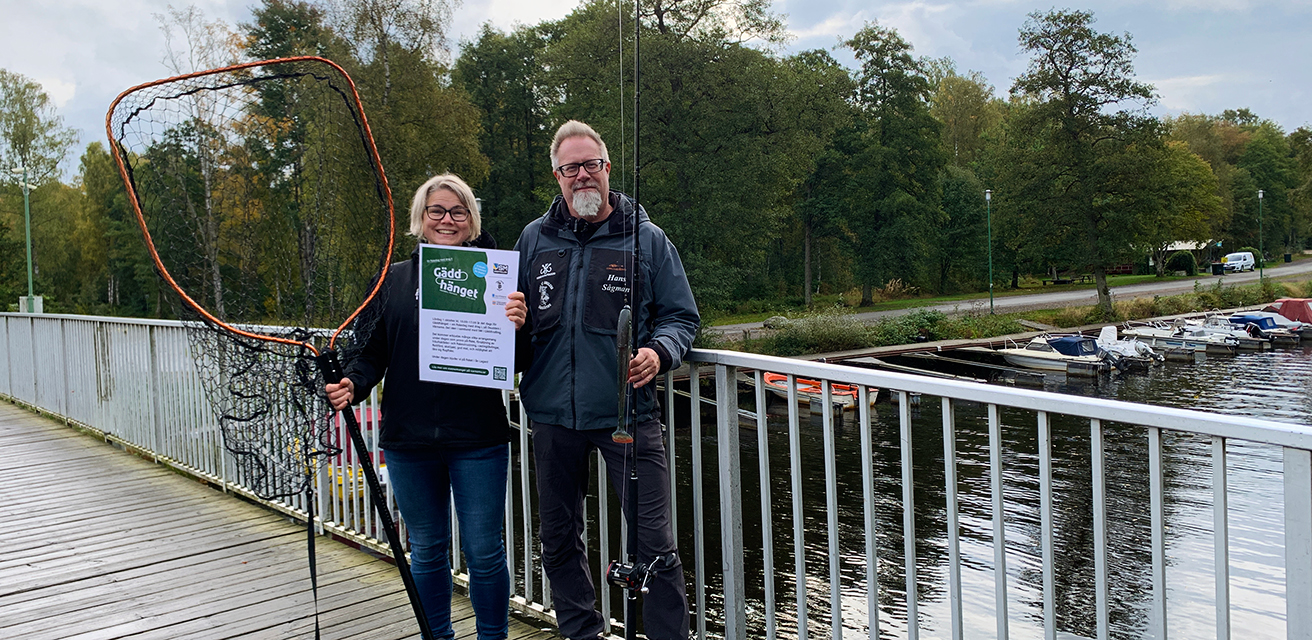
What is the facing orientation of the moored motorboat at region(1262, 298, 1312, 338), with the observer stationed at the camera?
facing away from the viewer and to the left of the viewer

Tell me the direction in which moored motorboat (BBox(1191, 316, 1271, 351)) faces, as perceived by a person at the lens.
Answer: facing away from the viewer and to the left of the viewer

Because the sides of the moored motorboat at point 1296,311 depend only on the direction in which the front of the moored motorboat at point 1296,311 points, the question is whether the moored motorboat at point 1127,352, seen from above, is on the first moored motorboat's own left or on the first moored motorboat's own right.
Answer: on the first moored motorboat's own left

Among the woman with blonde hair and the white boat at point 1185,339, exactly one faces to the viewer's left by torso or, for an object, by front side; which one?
the white boat

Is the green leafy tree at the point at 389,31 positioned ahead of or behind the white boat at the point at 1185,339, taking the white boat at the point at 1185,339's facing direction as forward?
ahead

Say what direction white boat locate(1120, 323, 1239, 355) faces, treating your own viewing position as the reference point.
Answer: facing to the left of the viewer
